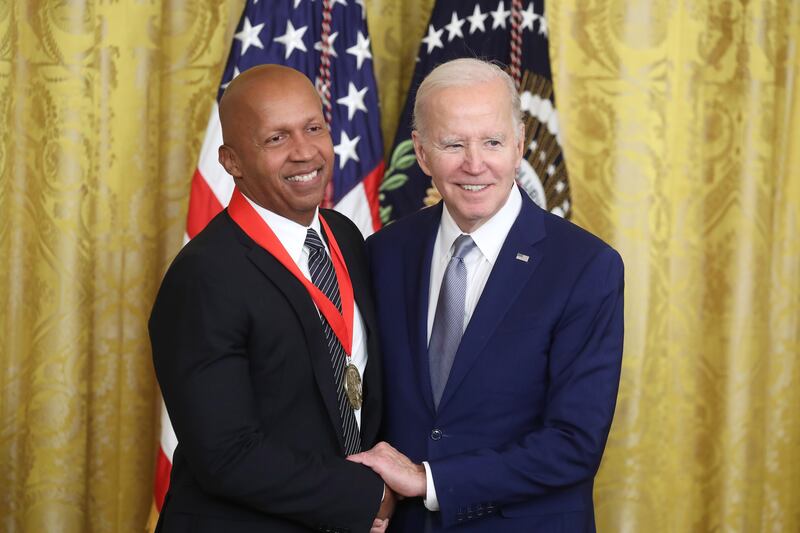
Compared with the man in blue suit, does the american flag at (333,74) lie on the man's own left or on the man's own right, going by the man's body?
on the man's own right

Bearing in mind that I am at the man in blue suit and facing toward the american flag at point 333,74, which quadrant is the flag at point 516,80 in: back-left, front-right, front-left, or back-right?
front-right

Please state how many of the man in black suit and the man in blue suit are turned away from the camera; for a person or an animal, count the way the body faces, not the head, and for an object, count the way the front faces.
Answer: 0

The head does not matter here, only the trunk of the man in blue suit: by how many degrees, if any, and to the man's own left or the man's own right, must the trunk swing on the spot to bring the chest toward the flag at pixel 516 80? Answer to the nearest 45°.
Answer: approximately 135° to the man's own right

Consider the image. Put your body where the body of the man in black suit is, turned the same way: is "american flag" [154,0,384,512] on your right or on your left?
on your left

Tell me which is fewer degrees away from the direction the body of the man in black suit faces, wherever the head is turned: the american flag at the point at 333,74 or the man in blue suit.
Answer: the man in blue suit

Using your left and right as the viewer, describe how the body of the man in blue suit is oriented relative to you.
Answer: facing the viewer and to the left of the viewer

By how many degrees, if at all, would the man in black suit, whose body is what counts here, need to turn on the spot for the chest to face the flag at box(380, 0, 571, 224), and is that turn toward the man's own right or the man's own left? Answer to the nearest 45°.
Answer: approximately 90° to the man's own left

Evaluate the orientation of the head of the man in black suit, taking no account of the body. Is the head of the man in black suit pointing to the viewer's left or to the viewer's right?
to the viewer's right
